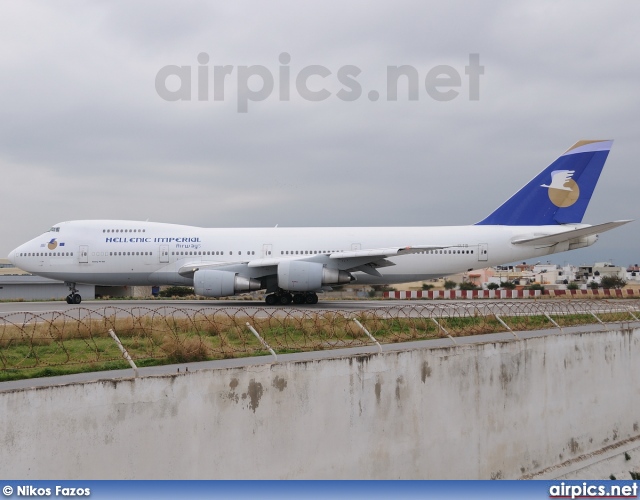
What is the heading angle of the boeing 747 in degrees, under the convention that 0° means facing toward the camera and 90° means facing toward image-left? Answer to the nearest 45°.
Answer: approximately 90°

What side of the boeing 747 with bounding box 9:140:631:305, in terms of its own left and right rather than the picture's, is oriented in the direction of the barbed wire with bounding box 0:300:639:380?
left

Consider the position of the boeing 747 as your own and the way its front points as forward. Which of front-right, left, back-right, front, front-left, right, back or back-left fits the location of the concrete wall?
left
